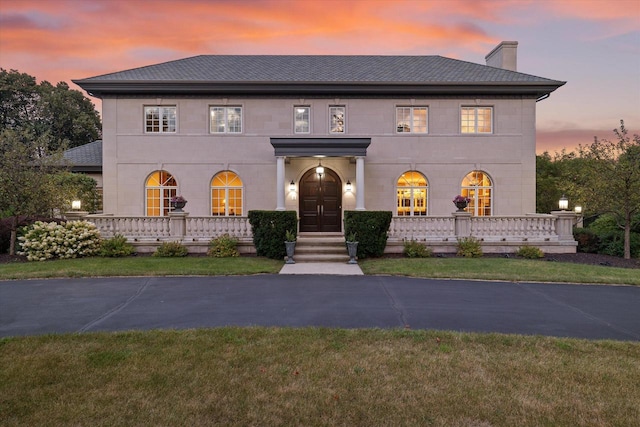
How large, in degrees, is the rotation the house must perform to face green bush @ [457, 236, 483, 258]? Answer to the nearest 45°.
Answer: approximately 45° to its left

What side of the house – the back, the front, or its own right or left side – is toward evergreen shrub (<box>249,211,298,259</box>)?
front

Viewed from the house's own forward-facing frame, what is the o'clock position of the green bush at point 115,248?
The green bush is roughly at 2 o'clock from the house.

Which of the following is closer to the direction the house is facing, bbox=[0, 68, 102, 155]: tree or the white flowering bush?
the white flowering bush

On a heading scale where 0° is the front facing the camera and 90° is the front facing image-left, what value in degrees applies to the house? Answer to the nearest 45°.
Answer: approximately 0°

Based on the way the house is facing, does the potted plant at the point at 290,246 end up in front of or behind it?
in front

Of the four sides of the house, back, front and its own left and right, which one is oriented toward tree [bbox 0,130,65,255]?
right

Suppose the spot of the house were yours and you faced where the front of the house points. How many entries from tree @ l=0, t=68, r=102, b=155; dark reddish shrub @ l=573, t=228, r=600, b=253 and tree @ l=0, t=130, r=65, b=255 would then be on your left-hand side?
1

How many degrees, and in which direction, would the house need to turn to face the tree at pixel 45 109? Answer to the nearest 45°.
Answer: approximately 135° to its right
